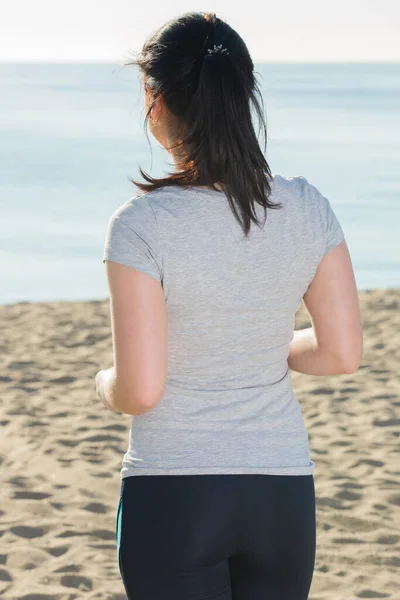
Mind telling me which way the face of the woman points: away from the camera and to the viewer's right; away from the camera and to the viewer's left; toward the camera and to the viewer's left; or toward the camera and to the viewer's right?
away from the camera and to the viewer's left

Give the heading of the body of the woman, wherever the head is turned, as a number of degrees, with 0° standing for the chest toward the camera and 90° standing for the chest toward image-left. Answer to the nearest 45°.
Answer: approximately 135°
